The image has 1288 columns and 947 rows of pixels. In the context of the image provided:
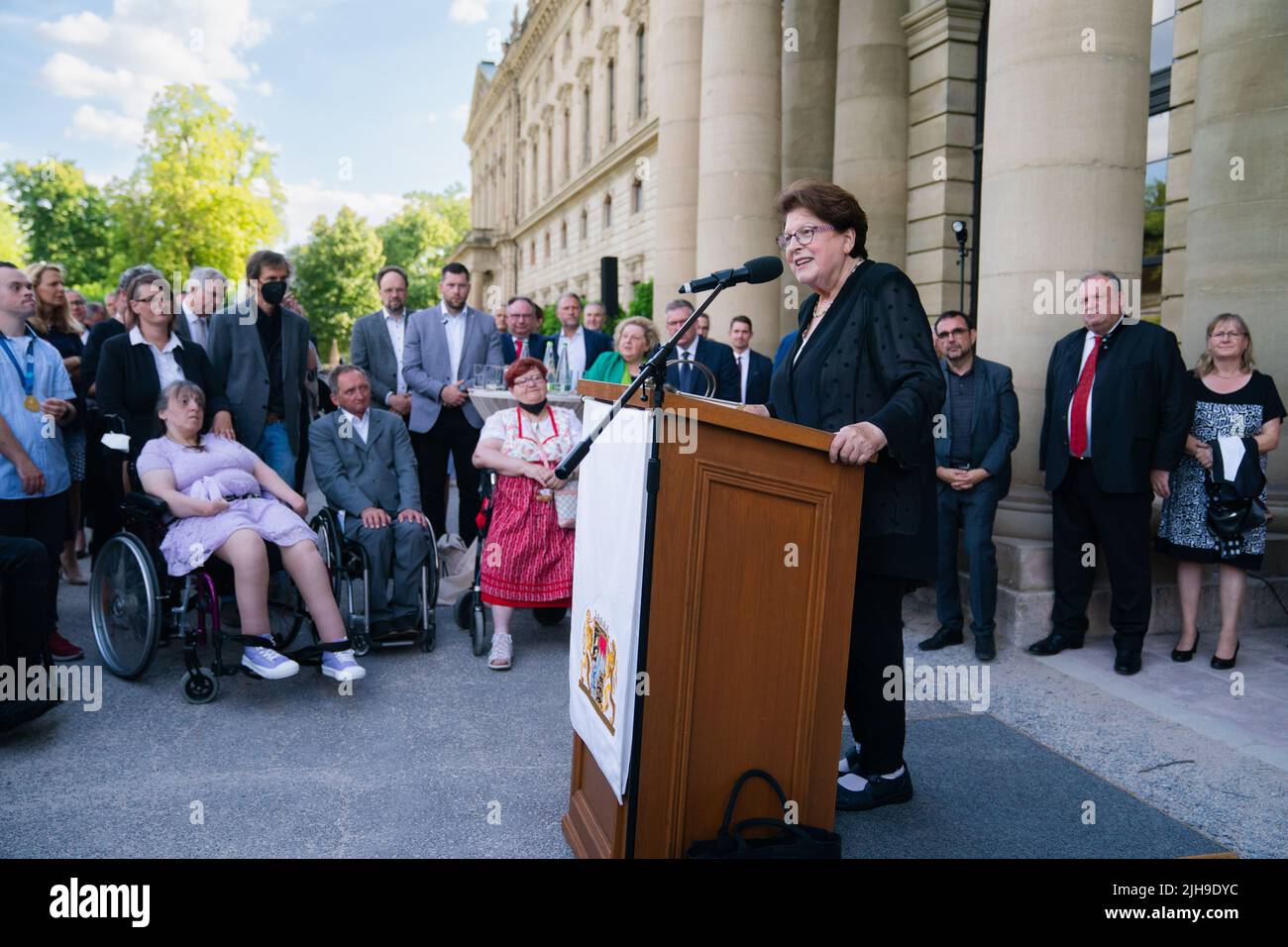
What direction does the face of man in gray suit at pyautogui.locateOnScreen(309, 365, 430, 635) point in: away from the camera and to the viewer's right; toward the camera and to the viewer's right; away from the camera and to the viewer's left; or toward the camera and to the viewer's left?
toward the camera and to the viewer's right

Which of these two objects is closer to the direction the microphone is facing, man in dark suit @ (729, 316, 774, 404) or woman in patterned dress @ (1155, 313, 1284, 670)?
the woman in patterned dress

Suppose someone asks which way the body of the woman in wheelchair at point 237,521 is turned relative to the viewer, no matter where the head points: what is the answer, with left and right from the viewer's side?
facing the viewer and to the right of the viewer

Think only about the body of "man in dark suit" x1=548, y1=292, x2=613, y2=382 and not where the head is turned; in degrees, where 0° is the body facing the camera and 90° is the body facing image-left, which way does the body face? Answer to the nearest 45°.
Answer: approximately 0°

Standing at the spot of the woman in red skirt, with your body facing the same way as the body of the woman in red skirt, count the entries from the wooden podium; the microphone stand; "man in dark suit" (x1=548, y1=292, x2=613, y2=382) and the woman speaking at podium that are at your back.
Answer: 1

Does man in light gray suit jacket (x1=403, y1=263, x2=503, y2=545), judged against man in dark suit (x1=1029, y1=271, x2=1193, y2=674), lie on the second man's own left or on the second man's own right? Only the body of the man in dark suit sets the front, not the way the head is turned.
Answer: on the second man's own right

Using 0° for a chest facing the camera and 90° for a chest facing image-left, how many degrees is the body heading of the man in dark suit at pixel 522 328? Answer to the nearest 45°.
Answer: approximately 0°

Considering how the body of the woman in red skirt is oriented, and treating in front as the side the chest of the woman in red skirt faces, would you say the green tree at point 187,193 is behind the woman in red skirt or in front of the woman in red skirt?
behind

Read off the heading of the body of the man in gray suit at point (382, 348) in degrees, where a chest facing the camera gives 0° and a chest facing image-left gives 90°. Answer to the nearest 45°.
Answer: approximately 315°
